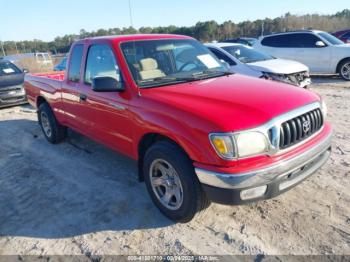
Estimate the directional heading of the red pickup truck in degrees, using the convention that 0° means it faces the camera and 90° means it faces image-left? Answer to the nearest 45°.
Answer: approximately 315°

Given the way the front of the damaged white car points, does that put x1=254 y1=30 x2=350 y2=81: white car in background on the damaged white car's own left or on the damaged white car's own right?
on the damaged white car's own left

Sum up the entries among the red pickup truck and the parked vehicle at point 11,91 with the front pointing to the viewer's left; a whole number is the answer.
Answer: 0

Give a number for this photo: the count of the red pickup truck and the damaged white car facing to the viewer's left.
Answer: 0

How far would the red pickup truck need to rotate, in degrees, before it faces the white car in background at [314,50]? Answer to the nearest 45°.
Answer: approximately 90° to its left

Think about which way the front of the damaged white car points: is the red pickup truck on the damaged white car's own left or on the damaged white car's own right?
on the damaged white car's own right

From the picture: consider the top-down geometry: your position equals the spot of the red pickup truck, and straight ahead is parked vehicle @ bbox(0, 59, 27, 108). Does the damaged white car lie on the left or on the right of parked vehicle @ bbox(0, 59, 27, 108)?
right

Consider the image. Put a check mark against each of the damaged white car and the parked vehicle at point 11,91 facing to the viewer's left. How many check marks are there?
0

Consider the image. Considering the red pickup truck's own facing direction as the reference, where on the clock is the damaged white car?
The damaged white car is roughly at 8 o'clock from the red pickup truck.

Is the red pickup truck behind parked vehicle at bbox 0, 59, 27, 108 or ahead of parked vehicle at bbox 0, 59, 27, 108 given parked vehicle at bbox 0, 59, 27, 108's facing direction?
ahead

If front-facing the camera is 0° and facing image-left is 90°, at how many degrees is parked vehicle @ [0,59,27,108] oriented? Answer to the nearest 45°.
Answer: approximately 315°

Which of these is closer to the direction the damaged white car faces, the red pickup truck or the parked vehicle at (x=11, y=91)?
the red pickup truck

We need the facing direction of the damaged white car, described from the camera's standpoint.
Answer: facing the viewer and to the right of the viewer
